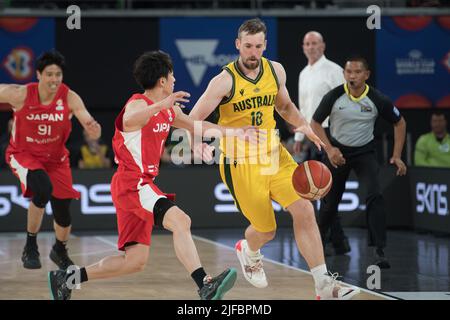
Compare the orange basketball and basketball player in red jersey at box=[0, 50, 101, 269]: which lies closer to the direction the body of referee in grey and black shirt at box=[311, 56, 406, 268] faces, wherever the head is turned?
the orange basketball

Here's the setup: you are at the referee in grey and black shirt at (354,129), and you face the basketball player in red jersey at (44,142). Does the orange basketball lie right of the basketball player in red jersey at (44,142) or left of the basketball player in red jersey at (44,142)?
left

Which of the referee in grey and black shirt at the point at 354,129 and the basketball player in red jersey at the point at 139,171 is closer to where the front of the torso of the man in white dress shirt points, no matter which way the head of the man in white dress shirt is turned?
the basketball player in red jersey

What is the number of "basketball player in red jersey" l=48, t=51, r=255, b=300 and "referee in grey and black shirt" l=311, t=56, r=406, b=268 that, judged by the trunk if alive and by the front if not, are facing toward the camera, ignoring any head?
1

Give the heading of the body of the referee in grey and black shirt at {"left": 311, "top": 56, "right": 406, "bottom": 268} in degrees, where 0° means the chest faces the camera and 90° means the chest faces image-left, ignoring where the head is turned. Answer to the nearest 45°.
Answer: approximately 0°

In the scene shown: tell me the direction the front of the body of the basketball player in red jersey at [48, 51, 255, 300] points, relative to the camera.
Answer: to the viewer's right

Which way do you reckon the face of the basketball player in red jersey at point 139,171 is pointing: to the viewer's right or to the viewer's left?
to the viewer's right

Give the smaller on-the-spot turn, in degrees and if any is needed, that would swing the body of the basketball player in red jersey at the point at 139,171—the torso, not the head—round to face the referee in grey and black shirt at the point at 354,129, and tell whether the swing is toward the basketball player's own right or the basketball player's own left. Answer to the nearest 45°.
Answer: approximately 45° to the basketball player's own left

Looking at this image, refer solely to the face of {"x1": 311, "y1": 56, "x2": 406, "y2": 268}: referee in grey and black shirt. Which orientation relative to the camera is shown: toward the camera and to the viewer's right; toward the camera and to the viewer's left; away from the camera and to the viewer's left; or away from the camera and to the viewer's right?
toward the camera and to the viewer's left

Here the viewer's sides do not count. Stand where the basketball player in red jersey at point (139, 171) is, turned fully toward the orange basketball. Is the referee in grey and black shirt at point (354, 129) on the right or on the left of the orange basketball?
left

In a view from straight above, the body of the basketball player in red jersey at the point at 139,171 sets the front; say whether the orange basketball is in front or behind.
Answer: in front

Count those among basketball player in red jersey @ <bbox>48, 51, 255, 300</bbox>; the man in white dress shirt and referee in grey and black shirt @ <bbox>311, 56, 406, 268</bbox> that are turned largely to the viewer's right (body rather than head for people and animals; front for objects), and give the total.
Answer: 1
